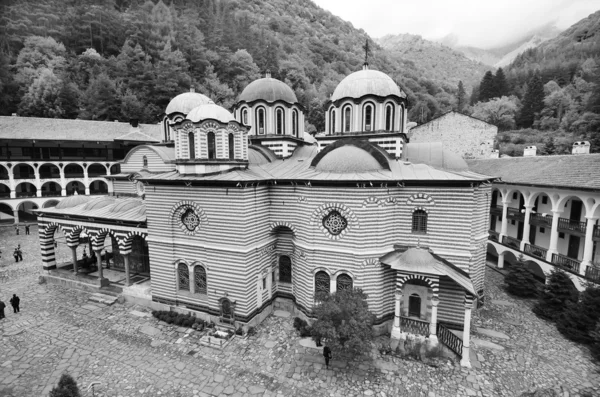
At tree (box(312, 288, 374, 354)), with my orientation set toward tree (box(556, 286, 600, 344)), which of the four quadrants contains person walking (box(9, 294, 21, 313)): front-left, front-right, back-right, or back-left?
back-left

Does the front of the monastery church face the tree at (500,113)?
no

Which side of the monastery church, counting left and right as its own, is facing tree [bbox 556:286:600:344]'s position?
back

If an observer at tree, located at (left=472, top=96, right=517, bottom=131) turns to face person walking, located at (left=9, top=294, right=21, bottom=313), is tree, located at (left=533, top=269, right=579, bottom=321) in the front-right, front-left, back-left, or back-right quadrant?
front-left

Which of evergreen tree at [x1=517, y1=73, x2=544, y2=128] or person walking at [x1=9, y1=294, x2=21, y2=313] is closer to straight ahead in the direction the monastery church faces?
the person walking

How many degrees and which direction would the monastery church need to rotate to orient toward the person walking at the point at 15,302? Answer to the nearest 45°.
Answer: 0° — it already faces them

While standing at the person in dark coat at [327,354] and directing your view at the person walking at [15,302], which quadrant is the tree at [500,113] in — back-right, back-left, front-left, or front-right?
back-right

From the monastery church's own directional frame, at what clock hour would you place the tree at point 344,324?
The tree is roughly at 9 o'clock from the monastery church.

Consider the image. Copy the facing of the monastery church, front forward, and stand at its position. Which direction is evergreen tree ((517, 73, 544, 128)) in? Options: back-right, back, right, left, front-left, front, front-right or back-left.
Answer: back-right

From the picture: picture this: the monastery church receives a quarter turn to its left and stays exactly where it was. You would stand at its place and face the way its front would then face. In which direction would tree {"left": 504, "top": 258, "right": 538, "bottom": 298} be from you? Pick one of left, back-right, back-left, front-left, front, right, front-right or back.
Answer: left

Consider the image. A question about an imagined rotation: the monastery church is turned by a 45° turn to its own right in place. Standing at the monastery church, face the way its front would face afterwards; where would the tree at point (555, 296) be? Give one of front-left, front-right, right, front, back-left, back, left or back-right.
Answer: back-right

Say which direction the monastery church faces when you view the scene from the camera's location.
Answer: facing to the left of the viewer

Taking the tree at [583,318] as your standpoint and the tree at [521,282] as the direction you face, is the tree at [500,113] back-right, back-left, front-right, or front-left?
front-right

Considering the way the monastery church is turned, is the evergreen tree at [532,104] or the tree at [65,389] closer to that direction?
the tree
